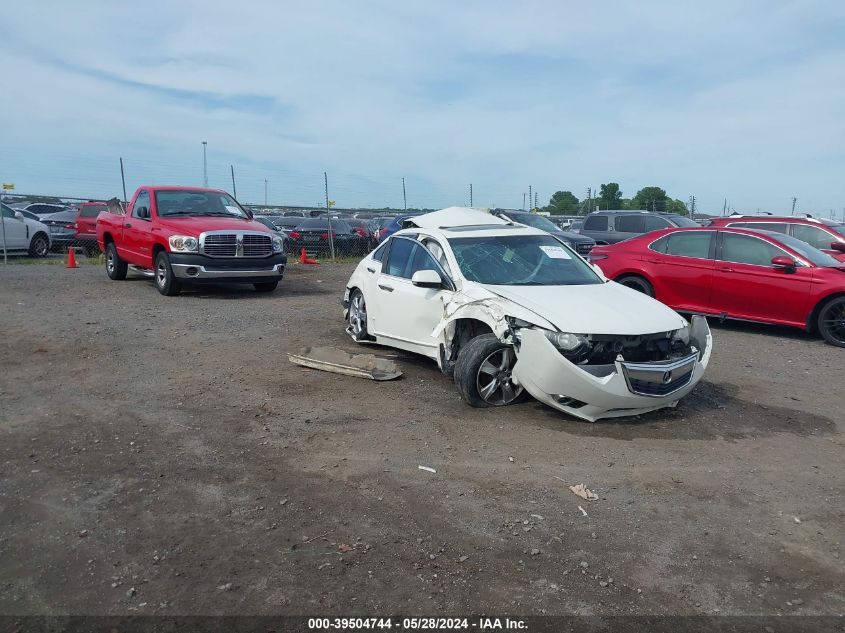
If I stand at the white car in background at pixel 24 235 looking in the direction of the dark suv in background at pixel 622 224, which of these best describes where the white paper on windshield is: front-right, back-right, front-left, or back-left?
front-right

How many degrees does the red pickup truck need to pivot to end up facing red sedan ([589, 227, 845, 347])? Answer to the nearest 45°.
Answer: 0° — it already faces it

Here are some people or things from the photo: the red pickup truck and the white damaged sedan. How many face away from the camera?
0

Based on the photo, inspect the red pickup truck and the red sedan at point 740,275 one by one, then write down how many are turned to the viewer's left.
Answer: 0

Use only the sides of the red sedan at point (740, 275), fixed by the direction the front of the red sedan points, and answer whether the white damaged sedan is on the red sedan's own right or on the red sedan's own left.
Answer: on the red sedan's own right

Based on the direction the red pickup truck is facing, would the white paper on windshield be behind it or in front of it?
in front

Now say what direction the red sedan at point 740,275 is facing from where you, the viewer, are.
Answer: facing the viewer and to the right of the viewer

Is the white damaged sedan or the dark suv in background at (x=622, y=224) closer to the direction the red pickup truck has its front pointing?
the white damaged sedan

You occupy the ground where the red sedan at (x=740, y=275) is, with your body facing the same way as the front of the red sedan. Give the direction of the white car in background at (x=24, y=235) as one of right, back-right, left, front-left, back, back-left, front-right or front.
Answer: back-right

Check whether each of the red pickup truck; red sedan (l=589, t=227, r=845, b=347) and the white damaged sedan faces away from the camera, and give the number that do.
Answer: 0

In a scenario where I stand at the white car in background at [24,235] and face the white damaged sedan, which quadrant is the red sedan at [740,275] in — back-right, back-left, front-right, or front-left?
front-left

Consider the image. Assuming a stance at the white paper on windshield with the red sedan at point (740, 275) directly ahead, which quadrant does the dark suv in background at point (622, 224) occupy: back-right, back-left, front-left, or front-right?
front-left

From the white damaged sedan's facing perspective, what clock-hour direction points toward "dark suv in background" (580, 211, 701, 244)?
The dark suv in background is roughly at 8 o'clock from the white damaged sedan.

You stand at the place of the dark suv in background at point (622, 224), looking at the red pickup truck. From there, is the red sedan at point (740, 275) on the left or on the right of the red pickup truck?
left

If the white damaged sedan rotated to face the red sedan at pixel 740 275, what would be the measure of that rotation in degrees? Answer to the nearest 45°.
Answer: approximately 90° to its left
